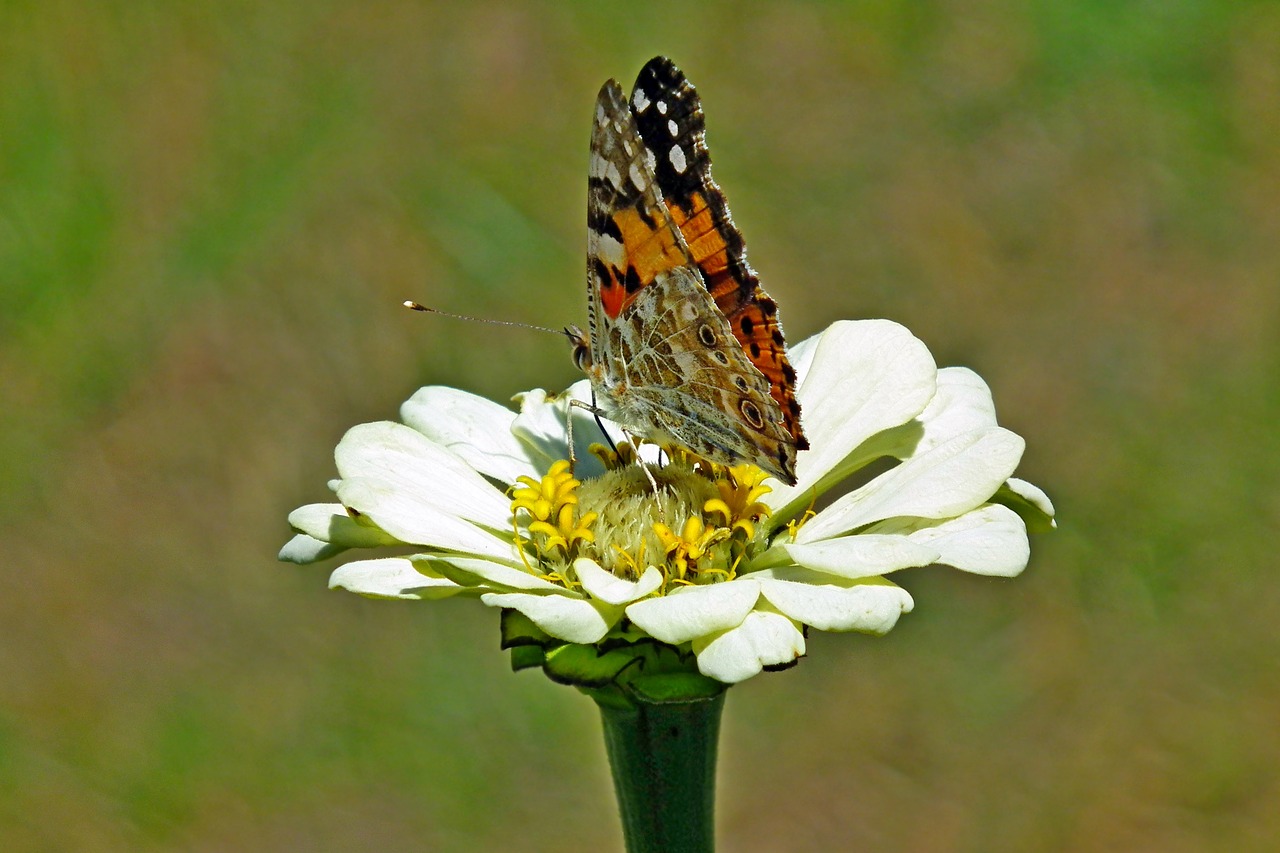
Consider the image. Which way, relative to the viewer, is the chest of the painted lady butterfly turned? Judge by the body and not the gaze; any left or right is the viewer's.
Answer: facing away from the viewer and to the left of the viewer
